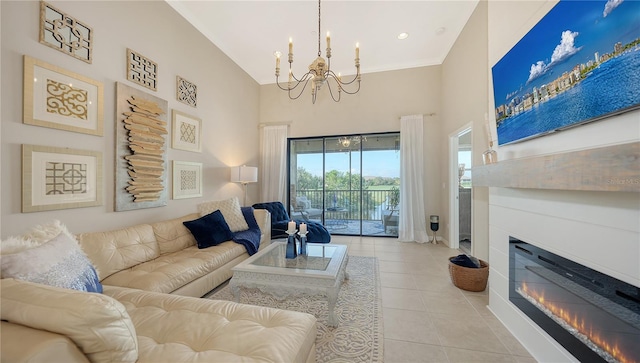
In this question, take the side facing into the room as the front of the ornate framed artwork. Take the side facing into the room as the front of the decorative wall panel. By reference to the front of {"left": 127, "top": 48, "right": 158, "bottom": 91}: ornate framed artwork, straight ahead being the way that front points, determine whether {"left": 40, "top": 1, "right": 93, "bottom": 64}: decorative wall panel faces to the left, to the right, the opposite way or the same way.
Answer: the same way

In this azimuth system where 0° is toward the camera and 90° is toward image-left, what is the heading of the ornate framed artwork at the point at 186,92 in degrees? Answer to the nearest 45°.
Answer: approximately 315°

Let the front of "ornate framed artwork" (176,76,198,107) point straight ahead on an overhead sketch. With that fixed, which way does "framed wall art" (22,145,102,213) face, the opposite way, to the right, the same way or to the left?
the same way

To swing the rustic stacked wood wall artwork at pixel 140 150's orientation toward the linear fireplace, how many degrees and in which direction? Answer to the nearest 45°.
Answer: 0° — it already faces it

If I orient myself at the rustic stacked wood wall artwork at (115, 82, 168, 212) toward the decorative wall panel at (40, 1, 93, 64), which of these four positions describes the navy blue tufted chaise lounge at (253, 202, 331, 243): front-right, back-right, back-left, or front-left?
back-left

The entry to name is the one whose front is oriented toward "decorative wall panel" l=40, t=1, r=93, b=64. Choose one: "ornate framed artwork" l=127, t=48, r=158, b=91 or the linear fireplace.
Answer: the linear fireplace

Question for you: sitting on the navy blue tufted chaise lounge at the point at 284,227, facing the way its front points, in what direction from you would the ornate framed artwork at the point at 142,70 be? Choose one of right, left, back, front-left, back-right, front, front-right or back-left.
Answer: right

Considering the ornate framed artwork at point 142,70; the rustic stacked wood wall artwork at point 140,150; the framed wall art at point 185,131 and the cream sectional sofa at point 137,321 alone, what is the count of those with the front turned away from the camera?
0

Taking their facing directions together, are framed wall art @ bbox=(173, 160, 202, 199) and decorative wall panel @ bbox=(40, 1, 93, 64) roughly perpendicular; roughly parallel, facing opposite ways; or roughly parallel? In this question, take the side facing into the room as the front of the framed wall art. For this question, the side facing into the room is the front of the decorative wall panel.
roughly parallel

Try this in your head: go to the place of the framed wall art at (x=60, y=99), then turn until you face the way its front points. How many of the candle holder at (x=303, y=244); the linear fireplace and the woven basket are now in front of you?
3

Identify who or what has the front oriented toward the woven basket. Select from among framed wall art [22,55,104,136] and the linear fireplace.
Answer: the framed wall art

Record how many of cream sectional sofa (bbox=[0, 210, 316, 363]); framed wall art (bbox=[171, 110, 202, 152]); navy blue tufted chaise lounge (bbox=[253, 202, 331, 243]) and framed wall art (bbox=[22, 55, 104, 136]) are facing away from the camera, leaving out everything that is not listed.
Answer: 0

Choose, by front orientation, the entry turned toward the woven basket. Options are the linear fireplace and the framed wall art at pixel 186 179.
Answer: the framed wall art

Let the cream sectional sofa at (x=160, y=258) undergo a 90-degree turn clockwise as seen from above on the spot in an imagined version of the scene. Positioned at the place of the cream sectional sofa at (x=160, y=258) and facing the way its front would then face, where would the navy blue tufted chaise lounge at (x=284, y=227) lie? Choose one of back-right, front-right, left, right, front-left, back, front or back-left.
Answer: back

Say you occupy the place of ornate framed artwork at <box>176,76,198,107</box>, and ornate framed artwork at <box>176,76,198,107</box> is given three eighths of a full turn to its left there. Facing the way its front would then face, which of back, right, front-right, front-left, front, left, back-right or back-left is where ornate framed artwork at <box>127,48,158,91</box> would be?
back-left

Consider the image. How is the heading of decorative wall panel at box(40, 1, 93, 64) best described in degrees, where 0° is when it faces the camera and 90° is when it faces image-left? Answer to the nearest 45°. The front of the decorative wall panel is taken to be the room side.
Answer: approximately 315°

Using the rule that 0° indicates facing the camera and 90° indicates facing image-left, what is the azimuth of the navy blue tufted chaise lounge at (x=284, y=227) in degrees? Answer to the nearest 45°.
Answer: approximately 315°

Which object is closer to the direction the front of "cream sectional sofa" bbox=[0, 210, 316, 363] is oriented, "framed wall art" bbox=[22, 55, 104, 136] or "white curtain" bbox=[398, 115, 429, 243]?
the white curtain

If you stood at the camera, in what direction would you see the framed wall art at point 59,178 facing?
facing the viewer and to the right of the viewer

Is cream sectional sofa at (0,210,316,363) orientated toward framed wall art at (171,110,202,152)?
no

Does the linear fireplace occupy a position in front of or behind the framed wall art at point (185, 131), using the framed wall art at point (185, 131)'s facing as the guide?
in front

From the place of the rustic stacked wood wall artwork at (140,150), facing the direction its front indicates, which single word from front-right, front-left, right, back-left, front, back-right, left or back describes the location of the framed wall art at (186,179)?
left

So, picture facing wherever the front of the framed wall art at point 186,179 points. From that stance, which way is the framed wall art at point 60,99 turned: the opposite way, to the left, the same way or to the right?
the same way
